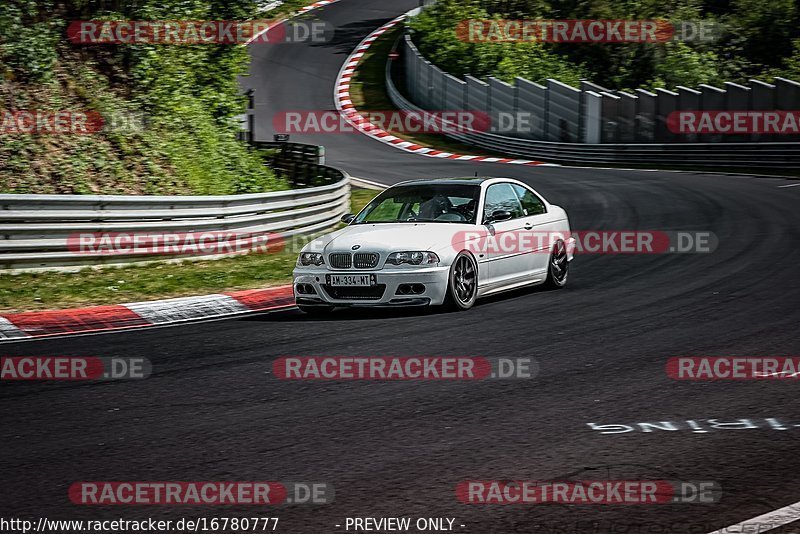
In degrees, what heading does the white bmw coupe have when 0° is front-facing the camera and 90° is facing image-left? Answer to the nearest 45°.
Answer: approximately 45°

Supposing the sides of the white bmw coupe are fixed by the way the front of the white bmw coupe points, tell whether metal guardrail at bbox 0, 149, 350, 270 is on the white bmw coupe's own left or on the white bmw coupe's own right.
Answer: on the white bmw coupe's own right

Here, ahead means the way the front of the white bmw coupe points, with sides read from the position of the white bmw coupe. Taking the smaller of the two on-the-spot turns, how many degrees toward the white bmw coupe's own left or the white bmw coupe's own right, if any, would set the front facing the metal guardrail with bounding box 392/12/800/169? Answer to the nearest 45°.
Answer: approximately 135° to the white bmw coupe's own right
